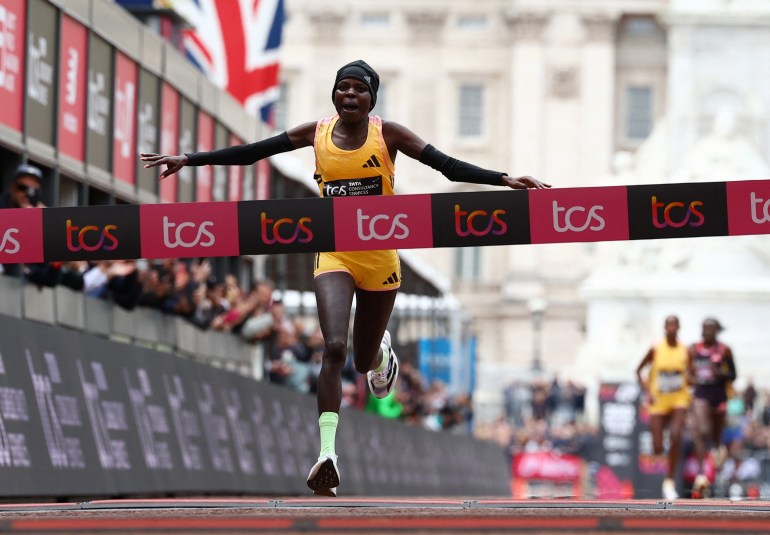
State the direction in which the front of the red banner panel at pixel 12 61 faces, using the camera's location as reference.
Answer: facing the viewer and to the right of the viewer

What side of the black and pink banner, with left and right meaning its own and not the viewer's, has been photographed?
front

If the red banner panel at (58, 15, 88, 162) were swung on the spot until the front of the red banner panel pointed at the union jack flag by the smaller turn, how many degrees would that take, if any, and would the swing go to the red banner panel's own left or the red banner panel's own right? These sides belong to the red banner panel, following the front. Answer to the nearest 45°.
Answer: approximately 135° to the red banner panel's own left

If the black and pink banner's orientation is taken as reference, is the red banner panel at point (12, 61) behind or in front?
behind

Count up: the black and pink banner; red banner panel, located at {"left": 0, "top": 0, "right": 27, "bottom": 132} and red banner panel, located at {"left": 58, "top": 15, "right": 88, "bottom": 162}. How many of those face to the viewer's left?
0

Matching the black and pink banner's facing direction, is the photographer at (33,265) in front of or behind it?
behind

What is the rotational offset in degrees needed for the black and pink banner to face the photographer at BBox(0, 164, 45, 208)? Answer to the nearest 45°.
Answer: approximately 135° to its right

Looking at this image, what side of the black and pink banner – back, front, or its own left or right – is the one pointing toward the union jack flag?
back

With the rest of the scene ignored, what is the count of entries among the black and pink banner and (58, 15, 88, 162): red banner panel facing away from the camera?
0
